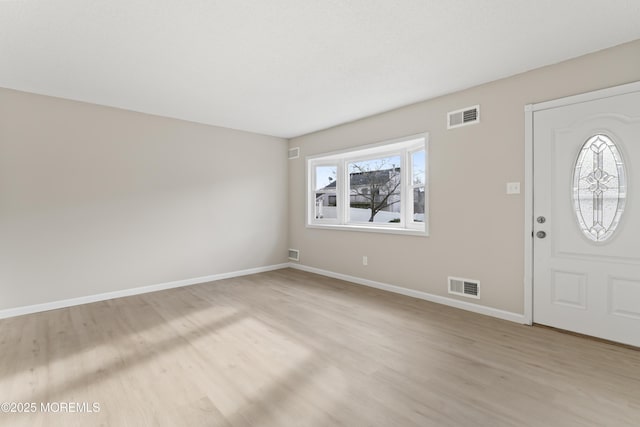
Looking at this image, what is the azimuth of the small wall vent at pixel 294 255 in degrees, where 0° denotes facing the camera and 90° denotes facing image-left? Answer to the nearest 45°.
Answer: approximately 45°

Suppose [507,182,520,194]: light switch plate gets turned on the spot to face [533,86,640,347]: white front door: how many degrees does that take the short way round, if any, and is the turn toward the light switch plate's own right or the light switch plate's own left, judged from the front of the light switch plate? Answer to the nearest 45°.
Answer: approximately 90° to the light switch plate's own left

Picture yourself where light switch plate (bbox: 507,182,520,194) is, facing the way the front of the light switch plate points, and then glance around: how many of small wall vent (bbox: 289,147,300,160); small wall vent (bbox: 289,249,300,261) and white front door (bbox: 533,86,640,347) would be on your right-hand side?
2

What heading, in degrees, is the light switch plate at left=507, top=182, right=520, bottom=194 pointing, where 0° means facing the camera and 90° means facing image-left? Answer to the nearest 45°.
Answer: approximately 0°

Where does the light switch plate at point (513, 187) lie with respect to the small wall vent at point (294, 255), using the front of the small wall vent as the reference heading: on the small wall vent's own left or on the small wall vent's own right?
on the small wall vent's own left
